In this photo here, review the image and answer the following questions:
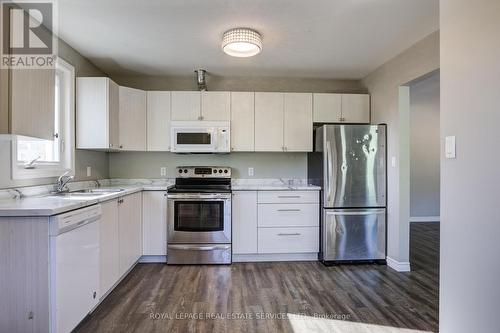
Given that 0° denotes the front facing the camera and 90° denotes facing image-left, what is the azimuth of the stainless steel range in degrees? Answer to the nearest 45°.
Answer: approximately 0°

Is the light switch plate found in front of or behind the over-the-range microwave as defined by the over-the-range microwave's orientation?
in front

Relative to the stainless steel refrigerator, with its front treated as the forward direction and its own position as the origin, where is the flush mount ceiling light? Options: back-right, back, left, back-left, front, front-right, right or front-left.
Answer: front-right

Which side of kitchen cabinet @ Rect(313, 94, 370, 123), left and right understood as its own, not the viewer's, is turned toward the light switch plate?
front

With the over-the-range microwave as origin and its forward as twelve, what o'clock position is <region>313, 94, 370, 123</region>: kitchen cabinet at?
The kitchen cabinet is roughly at 9 o'clock from the over-the-range microwave.

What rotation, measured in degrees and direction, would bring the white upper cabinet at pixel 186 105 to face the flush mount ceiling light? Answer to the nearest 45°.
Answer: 0° — it already faces it

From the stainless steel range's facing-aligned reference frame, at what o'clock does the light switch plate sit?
The light switch plate is roughly at 11 o'clock from the stainless steel range.

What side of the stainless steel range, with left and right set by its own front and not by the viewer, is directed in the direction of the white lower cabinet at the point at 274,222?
left

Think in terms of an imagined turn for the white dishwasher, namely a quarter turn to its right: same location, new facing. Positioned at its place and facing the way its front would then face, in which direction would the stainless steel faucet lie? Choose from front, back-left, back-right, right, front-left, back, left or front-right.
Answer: back-right
